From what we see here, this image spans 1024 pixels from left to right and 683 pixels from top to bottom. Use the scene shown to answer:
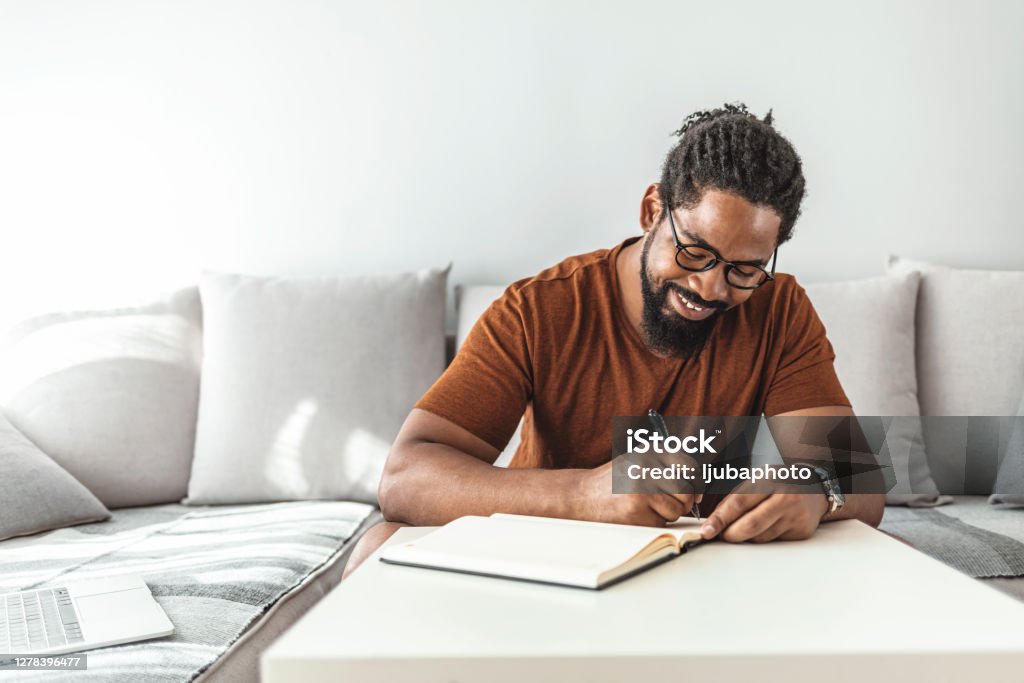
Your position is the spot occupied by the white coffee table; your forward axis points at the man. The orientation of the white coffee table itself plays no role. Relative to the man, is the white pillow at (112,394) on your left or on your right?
left

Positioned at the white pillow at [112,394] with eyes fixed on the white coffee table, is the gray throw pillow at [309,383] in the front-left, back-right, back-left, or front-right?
front-left

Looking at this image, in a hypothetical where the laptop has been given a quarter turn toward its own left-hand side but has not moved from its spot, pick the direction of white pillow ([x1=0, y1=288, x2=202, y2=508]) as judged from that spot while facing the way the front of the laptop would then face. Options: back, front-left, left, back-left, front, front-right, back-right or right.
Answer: front

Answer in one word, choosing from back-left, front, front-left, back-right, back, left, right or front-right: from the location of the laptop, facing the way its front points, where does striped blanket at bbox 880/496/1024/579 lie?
front

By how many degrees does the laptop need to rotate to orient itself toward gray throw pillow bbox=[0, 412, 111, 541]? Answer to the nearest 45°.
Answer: approximately 90° to its left

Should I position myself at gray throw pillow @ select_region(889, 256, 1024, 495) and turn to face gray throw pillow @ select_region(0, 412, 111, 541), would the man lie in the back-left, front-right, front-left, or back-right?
front-left

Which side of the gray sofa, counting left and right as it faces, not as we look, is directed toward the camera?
front

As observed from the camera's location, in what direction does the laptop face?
facing to the right of the viewer

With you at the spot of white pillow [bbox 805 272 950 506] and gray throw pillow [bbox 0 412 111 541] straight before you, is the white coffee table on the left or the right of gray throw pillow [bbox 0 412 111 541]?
left

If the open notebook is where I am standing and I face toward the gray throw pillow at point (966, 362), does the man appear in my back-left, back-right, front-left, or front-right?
front-left

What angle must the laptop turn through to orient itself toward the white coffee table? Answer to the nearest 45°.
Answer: approximately 45° to its right
